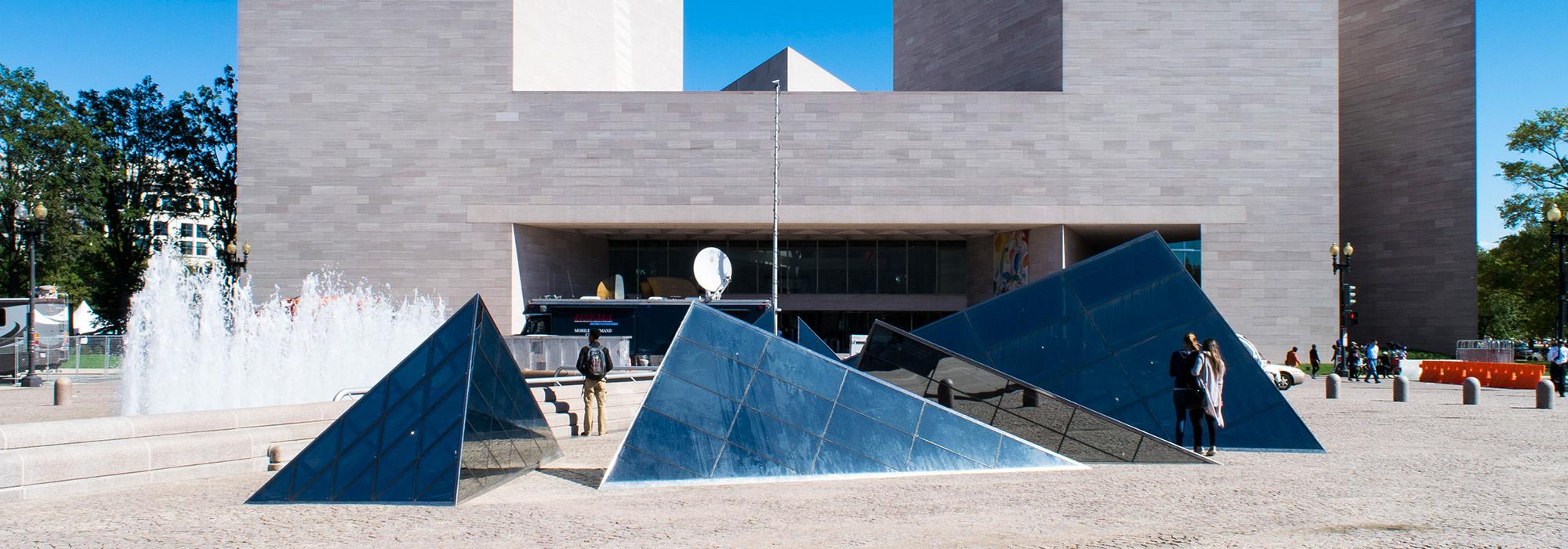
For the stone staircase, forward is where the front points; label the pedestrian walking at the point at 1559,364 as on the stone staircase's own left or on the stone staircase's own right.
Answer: on the stone staircase's own left

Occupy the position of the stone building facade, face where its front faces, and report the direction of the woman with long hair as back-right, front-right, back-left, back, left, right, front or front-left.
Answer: front

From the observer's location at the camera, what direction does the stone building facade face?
facing the viewer

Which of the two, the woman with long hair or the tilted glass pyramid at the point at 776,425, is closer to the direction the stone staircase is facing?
the tilted glass pyramid

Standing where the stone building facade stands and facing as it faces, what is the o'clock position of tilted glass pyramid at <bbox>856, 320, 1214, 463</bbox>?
The tilted glass pyramid is roughly at 12 o'clock from the stone building facade.

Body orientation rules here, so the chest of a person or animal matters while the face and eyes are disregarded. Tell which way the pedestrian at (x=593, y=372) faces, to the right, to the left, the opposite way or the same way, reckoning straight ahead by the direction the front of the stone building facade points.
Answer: the opposite way

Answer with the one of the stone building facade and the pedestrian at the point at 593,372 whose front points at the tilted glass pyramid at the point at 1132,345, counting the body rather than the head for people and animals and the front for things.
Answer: the stone building facade

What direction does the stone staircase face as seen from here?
toward the camera

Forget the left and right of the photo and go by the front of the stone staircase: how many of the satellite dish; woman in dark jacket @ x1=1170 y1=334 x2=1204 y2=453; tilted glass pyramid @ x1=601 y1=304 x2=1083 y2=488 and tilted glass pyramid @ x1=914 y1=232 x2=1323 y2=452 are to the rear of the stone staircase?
1

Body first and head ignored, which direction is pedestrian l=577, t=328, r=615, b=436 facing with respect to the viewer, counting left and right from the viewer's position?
facing away from the viewer

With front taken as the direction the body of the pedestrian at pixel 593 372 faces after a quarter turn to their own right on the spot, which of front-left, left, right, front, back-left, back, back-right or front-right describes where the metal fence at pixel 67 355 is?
back-left

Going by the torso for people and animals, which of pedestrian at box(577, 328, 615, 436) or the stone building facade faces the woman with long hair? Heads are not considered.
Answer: the stone building facade

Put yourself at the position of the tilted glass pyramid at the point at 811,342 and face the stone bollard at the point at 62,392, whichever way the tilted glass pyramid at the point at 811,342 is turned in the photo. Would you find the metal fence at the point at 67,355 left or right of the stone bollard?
right

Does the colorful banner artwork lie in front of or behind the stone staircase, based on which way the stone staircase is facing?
behind

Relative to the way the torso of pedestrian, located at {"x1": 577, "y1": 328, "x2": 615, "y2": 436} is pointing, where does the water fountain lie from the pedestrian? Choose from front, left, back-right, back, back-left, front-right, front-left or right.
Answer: front-left

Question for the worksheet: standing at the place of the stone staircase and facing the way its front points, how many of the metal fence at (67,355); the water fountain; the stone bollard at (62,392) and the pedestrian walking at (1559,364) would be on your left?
1
